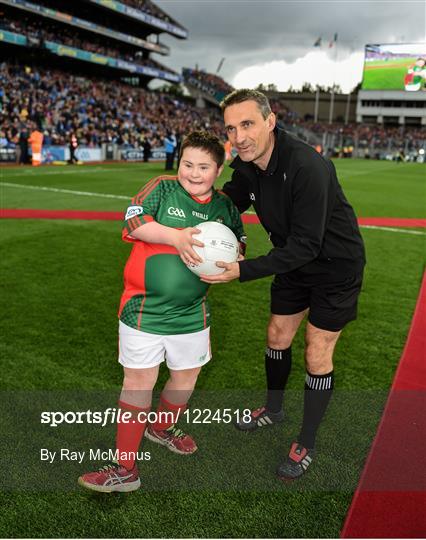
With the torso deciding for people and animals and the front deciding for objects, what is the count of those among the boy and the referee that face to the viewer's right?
0

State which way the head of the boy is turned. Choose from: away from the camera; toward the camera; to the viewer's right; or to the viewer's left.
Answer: toward the camera

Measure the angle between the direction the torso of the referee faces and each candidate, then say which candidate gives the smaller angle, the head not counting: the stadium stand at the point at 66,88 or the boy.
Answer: the boy

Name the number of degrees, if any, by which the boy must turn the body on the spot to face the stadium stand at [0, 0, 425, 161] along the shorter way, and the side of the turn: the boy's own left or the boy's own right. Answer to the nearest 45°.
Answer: approximately 180°

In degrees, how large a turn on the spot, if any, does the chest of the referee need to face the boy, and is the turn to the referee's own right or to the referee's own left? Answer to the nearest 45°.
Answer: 0° — they already face them

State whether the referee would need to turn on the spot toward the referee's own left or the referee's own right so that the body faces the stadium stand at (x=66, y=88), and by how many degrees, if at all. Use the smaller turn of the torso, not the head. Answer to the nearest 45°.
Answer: approximately 90° to the referee's own right

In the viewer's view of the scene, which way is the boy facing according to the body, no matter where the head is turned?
toward the camera

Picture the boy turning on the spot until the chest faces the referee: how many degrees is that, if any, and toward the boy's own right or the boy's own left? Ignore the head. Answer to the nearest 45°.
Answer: approximately 90° to the boy's own left
